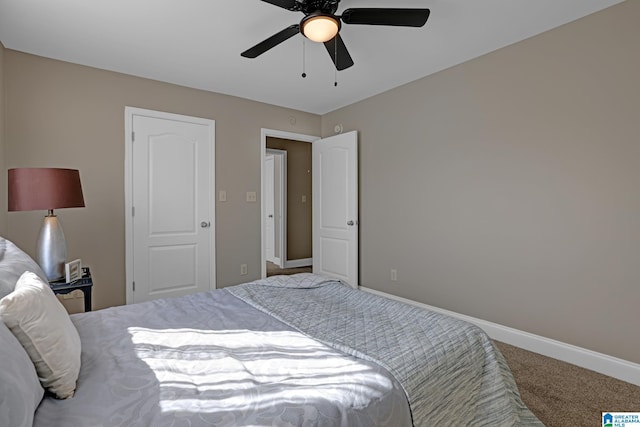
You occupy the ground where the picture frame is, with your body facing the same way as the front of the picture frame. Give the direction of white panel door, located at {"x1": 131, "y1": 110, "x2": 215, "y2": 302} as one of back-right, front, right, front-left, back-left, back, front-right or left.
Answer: left

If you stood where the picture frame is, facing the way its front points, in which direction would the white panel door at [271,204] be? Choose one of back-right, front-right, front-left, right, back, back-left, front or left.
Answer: left

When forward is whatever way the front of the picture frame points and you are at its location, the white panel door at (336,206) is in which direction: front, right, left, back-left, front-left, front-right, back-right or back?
front-left

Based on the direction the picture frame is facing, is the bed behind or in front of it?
in front

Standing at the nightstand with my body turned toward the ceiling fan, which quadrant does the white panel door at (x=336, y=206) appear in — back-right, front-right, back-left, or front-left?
front-left

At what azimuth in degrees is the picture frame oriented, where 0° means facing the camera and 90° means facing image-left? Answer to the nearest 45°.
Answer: approximately 315°

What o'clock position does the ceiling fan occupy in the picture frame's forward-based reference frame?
The ceiling fan is roughly at 12 o'clock from the picture frame.

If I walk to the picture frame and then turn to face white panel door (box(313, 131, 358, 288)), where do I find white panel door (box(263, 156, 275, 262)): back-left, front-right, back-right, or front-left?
front-left
